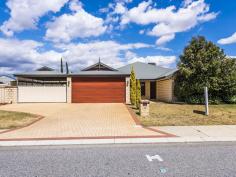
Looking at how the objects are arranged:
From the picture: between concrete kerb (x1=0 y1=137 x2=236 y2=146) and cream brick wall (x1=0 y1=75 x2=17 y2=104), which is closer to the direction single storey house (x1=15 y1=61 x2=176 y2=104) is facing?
the concrete kerb

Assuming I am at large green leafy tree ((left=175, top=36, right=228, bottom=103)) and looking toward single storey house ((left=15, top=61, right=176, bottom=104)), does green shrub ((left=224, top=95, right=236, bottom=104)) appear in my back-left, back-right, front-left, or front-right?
back-right

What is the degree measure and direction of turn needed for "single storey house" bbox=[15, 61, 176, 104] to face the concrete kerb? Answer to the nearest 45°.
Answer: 0° — it already faces it

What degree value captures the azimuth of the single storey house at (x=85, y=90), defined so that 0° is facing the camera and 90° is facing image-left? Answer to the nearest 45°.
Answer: approximately 0°

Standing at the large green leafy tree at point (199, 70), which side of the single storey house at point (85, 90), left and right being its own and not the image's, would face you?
left

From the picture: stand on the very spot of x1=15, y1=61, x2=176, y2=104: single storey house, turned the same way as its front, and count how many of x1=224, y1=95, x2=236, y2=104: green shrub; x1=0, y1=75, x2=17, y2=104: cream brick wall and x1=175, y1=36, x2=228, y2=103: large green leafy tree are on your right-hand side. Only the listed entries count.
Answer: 1

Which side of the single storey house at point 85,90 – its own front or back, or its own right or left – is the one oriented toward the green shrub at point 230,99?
left

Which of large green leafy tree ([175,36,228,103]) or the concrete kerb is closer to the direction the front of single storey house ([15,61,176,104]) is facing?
the concrete kerb

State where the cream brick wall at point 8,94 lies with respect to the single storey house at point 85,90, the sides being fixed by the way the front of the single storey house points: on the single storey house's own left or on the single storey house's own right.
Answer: on the single storey house's own right
